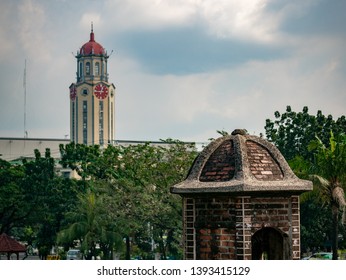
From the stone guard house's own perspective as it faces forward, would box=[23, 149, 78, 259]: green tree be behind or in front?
behind

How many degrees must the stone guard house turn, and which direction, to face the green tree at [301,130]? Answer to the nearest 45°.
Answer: approximately 135° to its left

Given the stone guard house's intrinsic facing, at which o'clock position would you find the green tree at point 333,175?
The green tree is roughly at 8 o'clock from the stone guard house.

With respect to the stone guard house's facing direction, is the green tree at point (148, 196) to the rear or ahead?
to the rear

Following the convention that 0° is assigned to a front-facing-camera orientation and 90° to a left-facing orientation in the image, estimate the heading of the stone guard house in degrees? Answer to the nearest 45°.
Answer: approximately 315°
